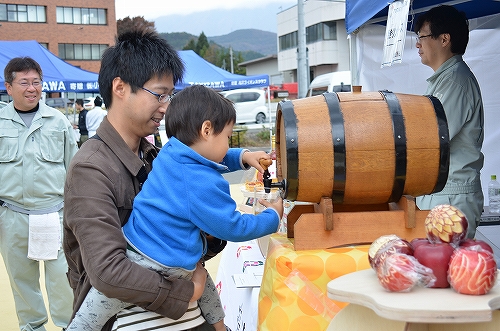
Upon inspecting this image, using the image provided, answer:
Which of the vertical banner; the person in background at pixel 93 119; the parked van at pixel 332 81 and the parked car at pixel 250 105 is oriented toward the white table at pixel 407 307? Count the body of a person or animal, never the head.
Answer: the vertical banner

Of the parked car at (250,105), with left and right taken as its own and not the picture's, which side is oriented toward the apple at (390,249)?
left

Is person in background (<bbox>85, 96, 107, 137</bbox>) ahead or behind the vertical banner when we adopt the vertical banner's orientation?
behind

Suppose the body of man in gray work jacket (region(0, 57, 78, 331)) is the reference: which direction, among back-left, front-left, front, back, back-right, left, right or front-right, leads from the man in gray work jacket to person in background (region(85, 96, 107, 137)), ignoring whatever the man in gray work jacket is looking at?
back

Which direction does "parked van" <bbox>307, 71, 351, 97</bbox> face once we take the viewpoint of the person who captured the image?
facing to the left of the viewer

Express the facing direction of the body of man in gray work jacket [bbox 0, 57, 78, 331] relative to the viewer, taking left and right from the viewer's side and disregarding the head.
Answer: facing the viewer

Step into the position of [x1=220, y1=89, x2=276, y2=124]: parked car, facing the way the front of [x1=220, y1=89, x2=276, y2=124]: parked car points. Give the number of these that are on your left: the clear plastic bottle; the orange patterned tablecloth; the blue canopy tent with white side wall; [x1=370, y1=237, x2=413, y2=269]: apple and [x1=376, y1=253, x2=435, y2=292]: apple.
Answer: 5

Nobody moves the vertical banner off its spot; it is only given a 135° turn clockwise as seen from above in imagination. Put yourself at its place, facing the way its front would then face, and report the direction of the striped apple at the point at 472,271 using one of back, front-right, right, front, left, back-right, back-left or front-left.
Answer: back-left

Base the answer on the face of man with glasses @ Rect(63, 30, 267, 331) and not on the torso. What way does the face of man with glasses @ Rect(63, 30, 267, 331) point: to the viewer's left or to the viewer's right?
to the viewer's right

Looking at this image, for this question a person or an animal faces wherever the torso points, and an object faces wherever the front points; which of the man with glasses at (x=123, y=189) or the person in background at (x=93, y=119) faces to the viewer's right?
the man with glasses

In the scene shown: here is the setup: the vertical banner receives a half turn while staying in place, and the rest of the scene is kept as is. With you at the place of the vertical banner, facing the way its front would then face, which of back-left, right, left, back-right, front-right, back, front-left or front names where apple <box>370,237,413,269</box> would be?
back

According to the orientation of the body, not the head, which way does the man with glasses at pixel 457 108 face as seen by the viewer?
to the viewer's left

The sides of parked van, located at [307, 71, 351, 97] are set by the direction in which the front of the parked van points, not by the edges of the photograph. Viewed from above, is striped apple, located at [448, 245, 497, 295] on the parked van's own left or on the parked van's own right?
on the parked van's own left
